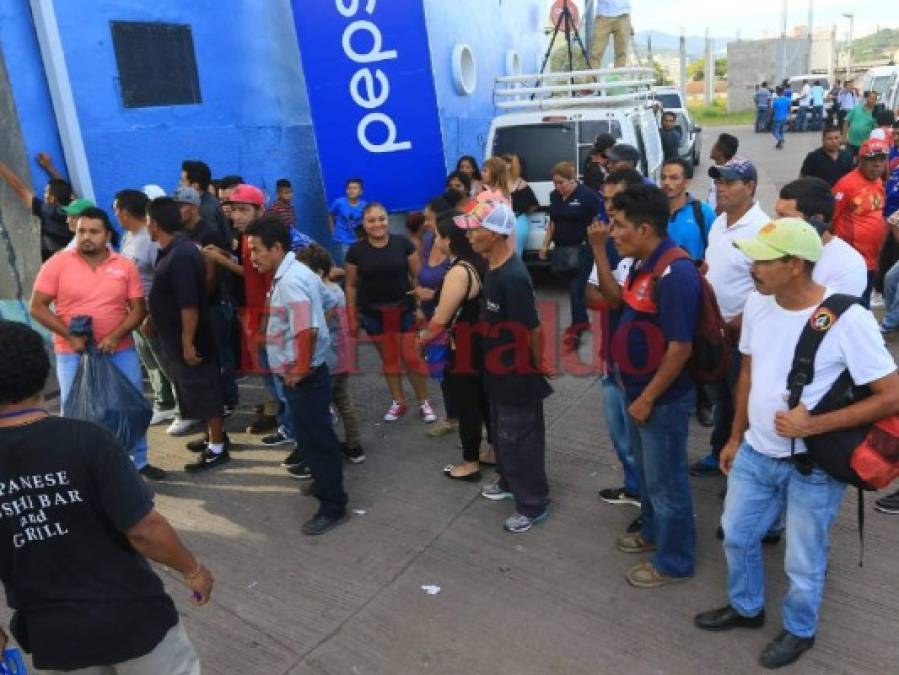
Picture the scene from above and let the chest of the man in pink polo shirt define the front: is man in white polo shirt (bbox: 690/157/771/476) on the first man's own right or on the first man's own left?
on the first man's own left

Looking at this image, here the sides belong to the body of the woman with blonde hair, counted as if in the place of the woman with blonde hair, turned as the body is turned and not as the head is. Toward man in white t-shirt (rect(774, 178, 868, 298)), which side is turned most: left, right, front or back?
left

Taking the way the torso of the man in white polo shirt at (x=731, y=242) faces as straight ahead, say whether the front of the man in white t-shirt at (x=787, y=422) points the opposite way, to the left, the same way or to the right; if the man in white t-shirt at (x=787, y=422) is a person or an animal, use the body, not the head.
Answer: the same way

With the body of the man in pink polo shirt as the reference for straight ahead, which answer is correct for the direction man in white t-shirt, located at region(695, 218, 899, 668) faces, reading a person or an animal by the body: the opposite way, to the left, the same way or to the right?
to the right

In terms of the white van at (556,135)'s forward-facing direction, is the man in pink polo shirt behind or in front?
behind

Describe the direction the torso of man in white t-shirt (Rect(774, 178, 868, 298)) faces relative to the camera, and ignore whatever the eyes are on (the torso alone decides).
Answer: to the viewer's left

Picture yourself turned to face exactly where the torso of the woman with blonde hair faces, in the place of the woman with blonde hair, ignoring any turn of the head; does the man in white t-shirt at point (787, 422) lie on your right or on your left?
on your left

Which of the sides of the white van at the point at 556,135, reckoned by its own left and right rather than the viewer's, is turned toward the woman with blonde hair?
back

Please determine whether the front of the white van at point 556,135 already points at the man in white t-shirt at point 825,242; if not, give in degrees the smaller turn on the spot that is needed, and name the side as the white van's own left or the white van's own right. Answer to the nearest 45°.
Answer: approximately 180°

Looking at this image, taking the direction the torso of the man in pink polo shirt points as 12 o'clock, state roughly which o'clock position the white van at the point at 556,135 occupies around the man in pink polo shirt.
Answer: The white van is roughly at 8 o'clock from the man in pink polo shirt.

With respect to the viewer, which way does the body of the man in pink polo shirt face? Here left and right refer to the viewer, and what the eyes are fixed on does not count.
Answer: facing the viewer

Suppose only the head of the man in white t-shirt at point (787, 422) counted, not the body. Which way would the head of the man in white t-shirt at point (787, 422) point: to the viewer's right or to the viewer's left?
to the viewer's left

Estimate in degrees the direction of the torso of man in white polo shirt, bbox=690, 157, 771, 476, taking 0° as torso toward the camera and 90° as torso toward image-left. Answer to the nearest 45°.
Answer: approximately 45°

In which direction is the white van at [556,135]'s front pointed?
away from the camera
